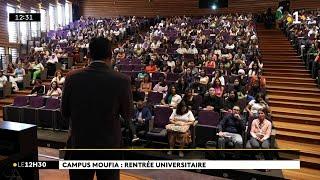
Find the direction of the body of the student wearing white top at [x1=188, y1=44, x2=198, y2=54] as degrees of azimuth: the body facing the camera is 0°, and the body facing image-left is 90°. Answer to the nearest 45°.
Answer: approximately 0°

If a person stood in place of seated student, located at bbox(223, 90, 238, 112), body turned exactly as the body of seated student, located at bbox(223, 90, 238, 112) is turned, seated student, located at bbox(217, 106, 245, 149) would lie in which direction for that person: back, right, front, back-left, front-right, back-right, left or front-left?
front-left

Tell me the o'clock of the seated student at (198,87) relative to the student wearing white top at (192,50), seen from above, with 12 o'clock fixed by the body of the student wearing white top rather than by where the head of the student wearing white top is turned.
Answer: The seated student is roughly at 12 o'clock from the student wearing white top.

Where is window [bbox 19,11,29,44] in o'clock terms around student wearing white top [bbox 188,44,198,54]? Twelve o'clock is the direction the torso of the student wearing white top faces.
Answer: The window is roughly at 4 o'clock from the student wearing white top.

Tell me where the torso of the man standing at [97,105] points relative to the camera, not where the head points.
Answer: away from the camera

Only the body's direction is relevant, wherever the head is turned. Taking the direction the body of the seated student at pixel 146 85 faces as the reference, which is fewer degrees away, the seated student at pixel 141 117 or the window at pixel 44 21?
the seated student

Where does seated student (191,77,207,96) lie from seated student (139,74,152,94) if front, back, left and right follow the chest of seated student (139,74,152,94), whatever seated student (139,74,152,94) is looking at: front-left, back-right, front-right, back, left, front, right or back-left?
left

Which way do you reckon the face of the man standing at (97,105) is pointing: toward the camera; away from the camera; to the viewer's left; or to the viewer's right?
away from the camera

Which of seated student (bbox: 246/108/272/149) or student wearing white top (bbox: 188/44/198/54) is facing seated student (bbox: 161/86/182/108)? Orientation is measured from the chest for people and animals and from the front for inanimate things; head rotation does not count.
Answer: the student wearing white top

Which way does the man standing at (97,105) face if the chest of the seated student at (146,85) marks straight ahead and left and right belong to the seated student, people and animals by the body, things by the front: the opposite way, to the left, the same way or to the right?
the opposite way

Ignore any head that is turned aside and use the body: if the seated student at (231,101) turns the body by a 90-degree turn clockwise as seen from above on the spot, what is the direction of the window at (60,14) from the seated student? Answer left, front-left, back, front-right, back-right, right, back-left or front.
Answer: front

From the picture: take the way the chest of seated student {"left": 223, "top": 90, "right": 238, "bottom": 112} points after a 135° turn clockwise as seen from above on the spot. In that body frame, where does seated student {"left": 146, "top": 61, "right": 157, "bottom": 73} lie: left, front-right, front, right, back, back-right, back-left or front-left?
front-left
